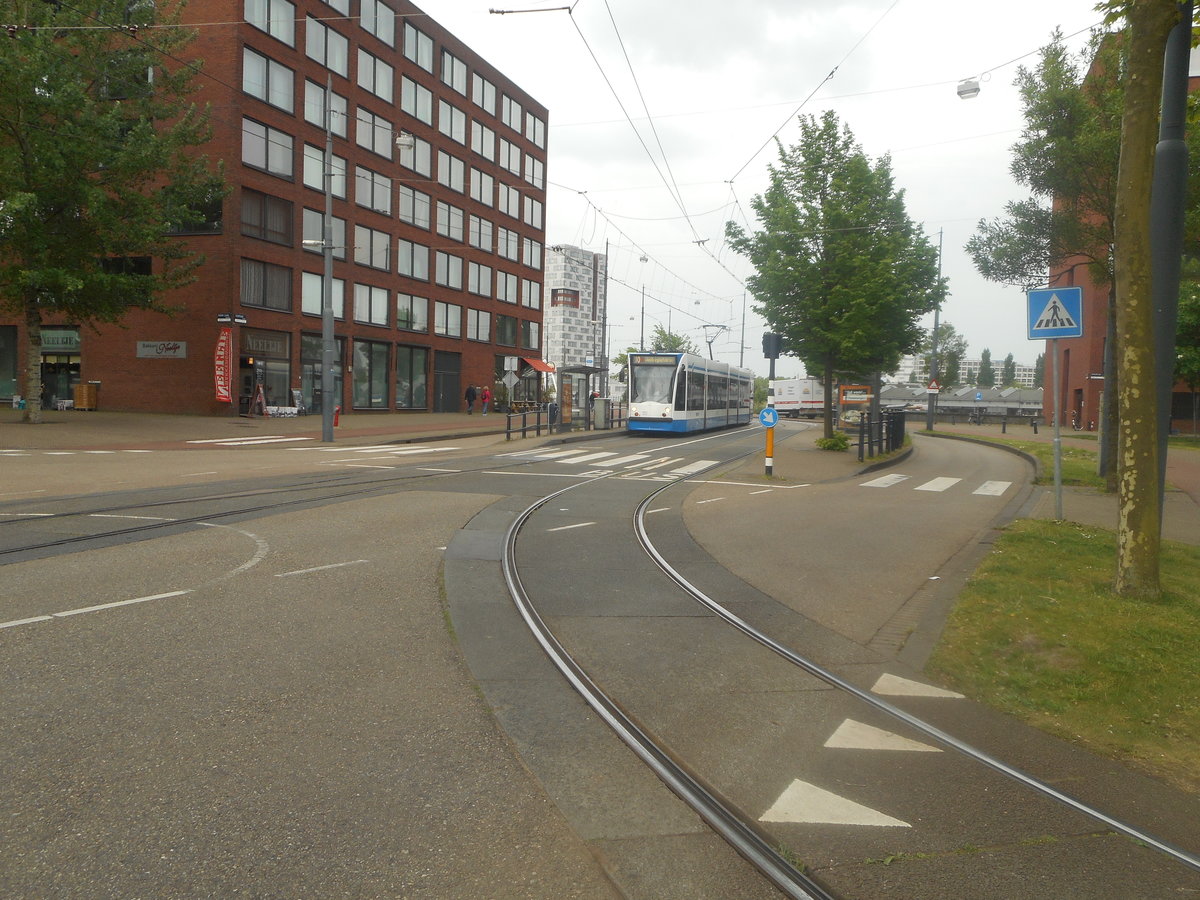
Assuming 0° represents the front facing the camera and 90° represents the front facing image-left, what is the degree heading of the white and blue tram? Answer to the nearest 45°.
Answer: approximately 45°

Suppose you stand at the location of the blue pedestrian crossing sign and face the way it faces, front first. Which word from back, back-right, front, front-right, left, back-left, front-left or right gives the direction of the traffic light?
back-right

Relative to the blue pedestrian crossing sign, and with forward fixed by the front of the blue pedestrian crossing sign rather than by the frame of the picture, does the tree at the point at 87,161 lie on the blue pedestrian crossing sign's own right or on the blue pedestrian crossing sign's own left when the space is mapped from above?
on the blue pedestrian crossing sign's own right

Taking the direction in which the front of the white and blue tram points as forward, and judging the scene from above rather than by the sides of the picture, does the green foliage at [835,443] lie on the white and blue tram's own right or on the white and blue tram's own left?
on the white and blue tram's own left

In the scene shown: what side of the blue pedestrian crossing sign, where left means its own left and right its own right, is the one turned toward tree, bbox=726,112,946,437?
back

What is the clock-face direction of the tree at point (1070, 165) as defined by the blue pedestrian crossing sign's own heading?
The tree is roughly at 6 o'clock from the blue pedestrian crossing sign.

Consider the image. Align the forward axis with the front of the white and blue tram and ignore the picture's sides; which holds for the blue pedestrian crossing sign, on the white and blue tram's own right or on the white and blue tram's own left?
on the white and blue tram's own left

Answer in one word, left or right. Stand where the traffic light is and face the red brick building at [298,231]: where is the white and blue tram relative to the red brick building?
right
